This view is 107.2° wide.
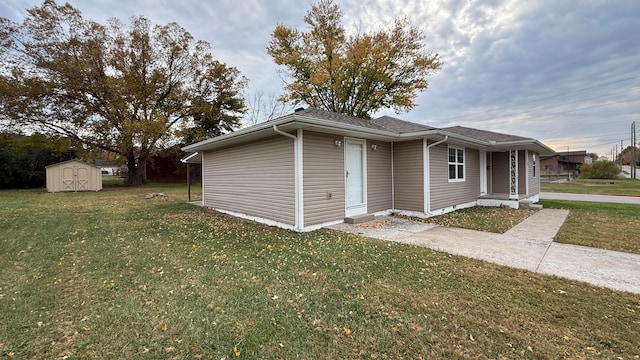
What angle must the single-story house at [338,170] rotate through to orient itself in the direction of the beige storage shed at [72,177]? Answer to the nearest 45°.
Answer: approximately 135° to its right

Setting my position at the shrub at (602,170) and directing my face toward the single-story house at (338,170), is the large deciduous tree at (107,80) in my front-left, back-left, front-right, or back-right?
front-right

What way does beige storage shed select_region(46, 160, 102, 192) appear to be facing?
toward the camera

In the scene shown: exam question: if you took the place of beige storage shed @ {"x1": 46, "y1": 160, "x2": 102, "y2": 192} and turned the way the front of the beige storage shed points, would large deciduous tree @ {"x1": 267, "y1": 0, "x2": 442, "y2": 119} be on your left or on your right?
on your left

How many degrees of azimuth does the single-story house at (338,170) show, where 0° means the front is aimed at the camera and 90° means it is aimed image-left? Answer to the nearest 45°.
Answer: approximately 315°

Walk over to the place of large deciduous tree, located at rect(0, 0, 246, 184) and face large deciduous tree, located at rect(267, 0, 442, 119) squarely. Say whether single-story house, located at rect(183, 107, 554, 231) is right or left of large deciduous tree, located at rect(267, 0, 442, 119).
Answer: right

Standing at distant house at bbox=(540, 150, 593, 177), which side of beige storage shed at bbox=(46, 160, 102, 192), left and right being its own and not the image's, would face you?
left

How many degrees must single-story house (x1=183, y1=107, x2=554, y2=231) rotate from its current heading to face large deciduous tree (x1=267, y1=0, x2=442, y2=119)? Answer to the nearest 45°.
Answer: approximately 135° to its left

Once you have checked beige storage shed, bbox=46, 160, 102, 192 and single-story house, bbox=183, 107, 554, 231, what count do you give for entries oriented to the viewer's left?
0

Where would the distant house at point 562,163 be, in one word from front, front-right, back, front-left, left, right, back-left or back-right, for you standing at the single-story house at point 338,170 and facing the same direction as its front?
left
